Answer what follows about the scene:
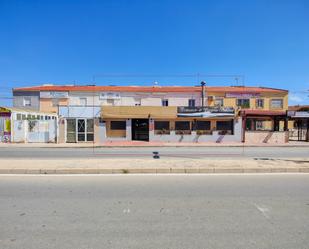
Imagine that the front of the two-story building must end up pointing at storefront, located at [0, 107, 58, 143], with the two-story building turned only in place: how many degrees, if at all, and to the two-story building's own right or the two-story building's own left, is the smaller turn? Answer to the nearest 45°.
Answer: approximately 90° to the two-story building's own right

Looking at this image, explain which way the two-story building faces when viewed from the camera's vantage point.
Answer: facing the viewer
